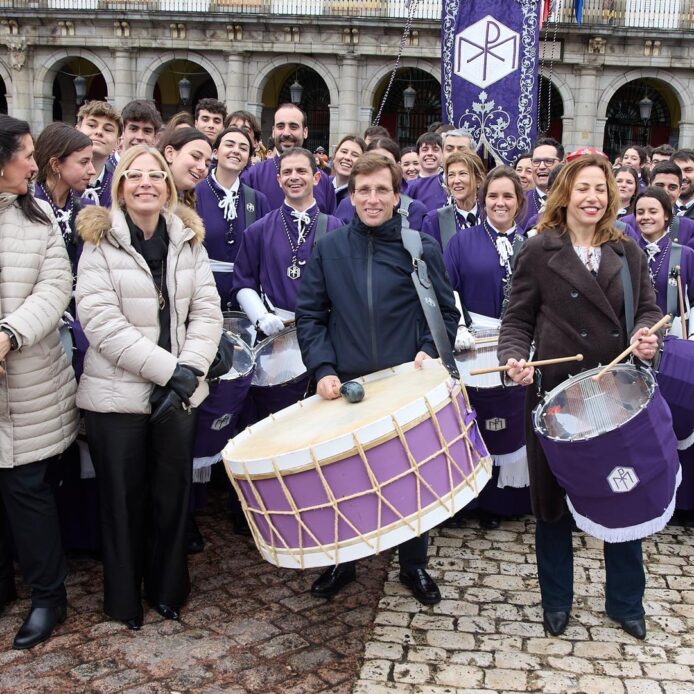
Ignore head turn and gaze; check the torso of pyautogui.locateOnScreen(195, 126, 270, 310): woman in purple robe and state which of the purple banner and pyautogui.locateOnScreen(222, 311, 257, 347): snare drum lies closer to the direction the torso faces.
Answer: the snare drum

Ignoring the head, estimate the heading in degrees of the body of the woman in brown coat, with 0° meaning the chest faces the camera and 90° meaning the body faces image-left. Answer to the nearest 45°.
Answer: approximately 0°

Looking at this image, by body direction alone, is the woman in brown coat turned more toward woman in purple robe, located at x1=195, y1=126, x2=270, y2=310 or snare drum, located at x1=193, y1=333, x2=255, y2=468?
the snare drum

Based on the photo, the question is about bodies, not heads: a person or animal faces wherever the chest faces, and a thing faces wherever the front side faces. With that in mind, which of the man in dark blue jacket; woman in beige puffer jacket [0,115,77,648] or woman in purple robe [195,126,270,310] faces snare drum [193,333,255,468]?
the woman in purple robe

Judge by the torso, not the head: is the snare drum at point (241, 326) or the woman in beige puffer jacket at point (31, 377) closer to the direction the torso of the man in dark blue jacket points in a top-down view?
the woman in beige puffer jacket

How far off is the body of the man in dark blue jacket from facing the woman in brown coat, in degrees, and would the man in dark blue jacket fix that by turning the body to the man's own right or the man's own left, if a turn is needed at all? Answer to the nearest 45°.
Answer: approximately 90° to the man's own left
